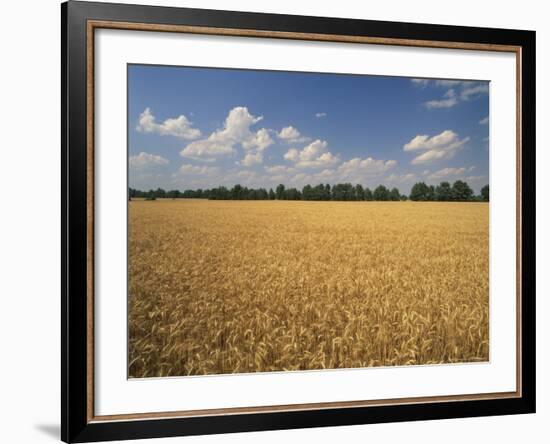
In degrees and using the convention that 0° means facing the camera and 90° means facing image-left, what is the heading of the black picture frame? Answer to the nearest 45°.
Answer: approximately 315°
